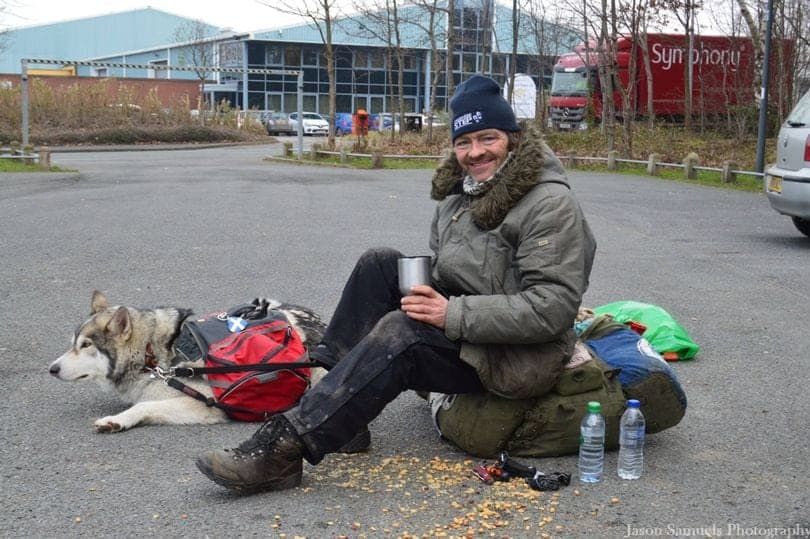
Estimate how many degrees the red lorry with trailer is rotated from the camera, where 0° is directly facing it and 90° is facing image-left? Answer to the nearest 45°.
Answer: approximately 45°

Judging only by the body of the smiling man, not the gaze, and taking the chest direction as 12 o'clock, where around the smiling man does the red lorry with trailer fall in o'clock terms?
The red lorry with trailer is roughly at 5 o'clock from the smiling man.

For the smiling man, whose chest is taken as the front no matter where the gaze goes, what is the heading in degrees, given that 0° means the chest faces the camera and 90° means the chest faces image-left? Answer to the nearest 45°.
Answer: approximately 45°

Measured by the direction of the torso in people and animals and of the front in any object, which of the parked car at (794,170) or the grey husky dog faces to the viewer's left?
the grey husky dog

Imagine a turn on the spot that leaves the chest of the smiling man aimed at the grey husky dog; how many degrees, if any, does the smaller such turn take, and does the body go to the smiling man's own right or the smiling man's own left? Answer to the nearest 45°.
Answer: approximately 90° to the smiling man's own right

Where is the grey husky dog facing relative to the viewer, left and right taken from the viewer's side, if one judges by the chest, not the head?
facing to the left of the viewer

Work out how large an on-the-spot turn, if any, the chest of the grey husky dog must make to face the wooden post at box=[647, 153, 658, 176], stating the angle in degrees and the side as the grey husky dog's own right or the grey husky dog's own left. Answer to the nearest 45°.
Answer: approximately 135° to the grey husky dog's own right

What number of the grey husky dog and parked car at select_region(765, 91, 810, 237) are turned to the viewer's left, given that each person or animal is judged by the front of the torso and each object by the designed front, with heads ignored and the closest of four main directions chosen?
1

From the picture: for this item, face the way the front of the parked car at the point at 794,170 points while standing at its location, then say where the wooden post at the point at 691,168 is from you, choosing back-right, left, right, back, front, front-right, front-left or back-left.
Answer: front-left

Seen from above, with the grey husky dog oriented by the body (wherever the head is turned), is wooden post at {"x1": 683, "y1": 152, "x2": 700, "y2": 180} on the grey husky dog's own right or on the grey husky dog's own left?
on the grey husky dog's own right

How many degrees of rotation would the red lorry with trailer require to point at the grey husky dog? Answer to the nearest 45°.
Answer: approximately 45° to its left

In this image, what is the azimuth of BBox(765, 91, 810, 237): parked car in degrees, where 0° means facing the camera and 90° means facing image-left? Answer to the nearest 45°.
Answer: approximately 225°
